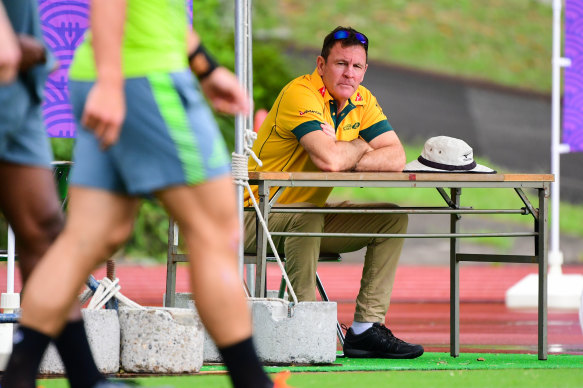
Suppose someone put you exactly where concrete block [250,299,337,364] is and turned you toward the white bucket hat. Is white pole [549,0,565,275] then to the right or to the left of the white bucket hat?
left

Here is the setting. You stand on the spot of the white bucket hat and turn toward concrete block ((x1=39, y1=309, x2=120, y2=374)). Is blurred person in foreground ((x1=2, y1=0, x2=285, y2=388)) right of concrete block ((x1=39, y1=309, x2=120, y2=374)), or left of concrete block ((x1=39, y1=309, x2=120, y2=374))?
left

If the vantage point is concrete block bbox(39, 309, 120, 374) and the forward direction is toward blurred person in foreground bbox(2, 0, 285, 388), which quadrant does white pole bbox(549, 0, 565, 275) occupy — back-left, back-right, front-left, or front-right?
back-left

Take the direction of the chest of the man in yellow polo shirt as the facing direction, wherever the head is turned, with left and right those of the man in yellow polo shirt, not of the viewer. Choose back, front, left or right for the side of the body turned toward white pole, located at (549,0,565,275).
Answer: left

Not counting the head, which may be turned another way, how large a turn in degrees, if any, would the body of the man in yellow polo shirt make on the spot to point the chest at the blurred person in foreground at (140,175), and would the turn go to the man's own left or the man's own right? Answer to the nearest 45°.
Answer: approximately 45° to the man's own right

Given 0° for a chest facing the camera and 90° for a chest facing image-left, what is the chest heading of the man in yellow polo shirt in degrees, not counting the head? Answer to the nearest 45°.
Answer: approximately 315°
